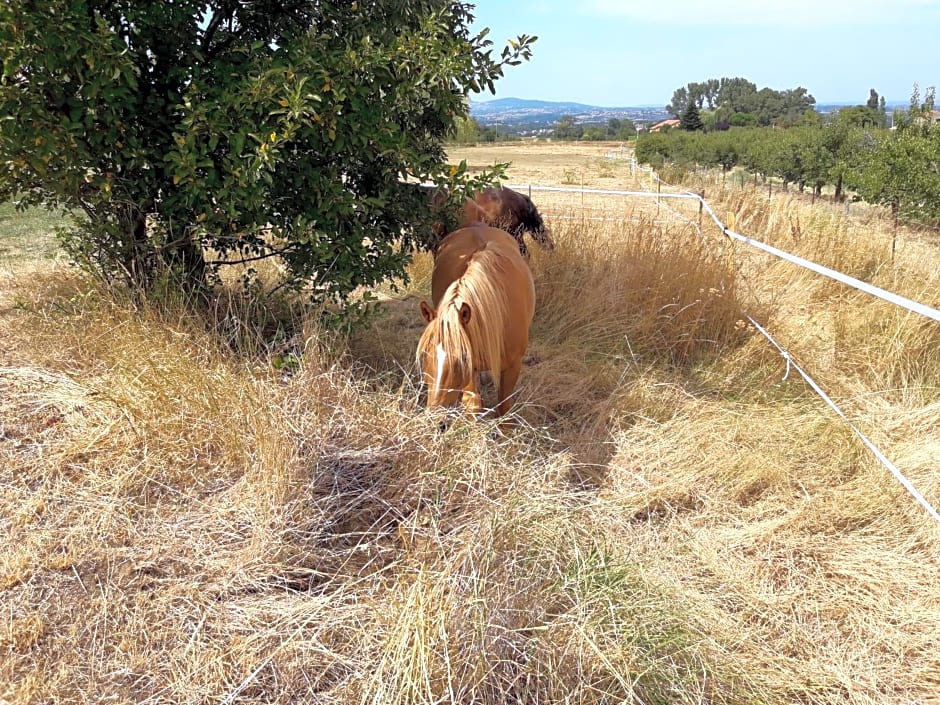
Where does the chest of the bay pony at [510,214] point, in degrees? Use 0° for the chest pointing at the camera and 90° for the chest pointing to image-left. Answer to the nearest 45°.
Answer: approximately 90°

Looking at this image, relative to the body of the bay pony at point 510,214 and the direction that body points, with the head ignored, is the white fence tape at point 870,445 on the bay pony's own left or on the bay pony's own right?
on the bay pony's own left

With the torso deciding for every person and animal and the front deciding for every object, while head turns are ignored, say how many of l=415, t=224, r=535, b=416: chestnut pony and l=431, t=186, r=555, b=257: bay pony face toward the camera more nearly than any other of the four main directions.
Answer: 1

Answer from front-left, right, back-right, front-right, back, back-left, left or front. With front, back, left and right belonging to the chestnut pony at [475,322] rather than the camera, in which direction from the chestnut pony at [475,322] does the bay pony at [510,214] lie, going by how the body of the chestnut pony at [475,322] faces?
back

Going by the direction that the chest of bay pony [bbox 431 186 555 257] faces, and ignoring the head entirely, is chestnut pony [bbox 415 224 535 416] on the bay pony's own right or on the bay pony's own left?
on the bay pony's own left

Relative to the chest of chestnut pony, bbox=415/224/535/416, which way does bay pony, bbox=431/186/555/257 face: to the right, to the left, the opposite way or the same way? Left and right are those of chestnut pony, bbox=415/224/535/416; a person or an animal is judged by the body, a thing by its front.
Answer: to the right

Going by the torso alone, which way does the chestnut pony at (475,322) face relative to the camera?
toward the camera

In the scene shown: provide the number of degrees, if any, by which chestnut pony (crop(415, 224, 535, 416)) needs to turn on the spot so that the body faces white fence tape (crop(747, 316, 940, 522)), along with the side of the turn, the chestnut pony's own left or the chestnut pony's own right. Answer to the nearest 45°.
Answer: approximately 90° to the chestnut pony's own left
